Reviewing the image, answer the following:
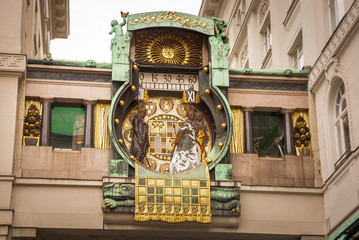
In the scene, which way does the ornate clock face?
toward the camera

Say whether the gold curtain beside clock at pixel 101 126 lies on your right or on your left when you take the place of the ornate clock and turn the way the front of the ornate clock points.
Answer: on your right

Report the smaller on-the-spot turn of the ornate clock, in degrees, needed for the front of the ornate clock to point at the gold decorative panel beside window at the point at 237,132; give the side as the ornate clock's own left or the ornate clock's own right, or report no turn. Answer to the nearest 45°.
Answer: approximately 90° to the ornate clock's own left
